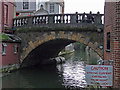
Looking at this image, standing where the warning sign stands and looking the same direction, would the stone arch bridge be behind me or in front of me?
behind

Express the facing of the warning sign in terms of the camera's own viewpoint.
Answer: facing the viewer

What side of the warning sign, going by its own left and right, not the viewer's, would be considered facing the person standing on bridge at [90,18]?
back
